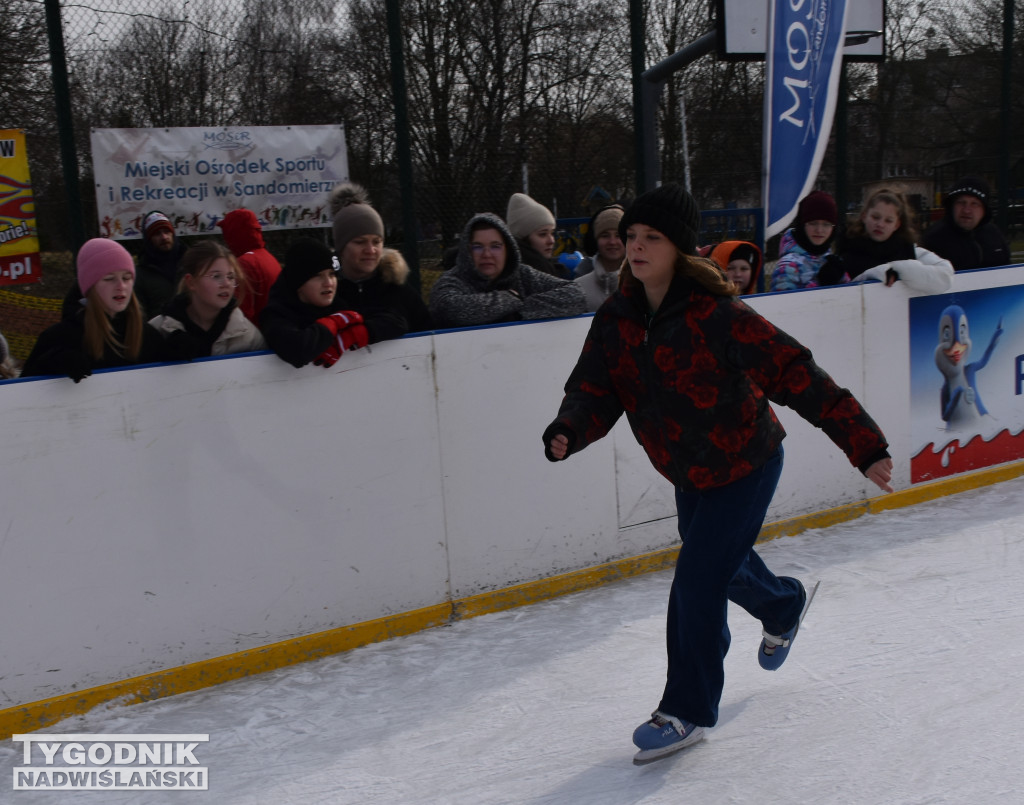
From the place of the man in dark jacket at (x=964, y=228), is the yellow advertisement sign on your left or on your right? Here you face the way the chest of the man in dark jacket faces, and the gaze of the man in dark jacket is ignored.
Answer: on your right

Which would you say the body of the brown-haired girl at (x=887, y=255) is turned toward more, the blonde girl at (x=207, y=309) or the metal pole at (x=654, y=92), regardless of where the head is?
the blonde girl

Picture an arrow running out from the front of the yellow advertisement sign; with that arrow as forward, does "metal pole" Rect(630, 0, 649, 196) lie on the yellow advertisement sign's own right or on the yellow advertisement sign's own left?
on the yellow advertisement sign's own left

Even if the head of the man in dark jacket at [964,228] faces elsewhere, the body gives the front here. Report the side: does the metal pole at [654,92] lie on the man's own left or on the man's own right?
on the man's own right

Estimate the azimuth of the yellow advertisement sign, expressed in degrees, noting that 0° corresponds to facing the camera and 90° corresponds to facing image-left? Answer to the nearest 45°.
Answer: approximately 0°

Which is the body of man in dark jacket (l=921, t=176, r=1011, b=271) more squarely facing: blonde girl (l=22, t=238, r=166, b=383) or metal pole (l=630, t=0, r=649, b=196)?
the blonde girl
